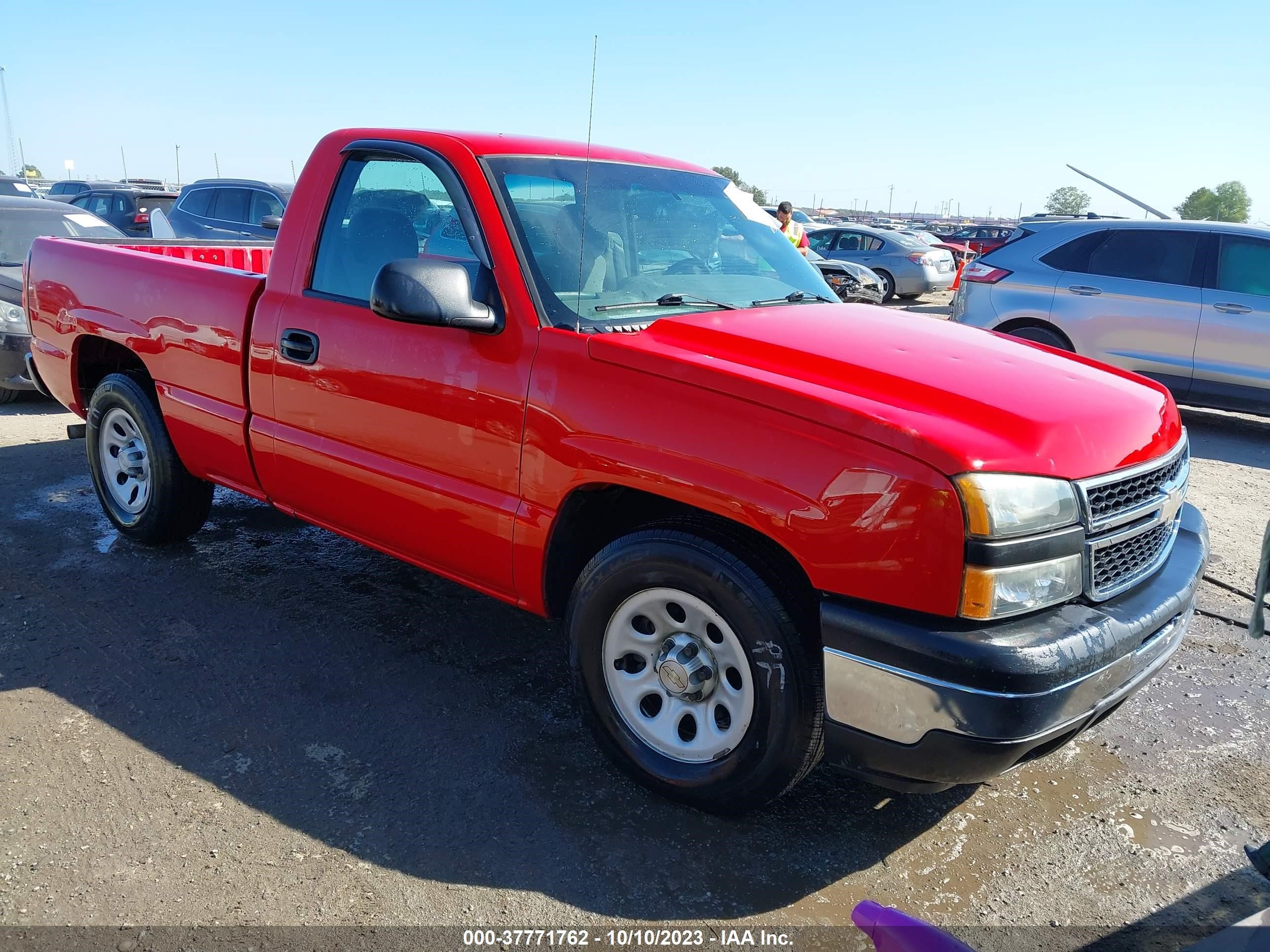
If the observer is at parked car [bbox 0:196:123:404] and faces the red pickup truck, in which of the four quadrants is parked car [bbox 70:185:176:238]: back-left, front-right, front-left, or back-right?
back-left

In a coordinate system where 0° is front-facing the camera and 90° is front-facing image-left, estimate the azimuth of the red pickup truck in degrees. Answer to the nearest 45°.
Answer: approximately 315°

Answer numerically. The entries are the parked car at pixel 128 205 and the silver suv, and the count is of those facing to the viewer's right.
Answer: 1

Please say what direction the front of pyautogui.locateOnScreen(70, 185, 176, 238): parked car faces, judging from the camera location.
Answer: facing away from the viewer and to the left of the viewer

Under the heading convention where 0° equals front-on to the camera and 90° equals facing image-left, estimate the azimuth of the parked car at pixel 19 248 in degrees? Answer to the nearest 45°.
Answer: approximately 315°

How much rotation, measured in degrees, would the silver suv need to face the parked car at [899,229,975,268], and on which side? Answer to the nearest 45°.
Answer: approximately 90° to its left

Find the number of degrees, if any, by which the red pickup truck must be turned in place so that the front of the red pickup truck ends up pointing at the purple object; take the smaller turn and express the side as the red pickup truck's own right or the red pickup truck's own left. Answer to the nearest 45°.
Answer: approximately 45° to the red pickup truck's own right

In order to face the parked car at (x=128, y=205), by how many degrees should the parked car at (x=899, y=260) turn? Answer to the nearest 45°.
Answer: approximately 45° to its left

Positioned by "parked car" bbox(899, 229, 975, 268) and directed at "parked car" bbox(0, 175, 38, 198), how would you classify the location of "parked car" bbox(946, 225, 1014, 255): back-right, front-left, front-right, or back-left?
back-right

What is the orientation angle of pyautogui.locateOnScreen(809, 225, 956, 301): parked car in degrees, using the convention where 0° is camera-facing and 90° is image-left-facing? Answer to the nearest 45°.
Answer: approximately 135°

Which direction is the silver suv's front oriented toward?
to the viewer's right

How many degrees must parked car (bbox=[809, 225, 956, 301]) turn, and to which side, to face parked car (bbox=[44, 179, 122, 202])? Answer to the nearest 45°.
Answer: approximately 45° to its left
